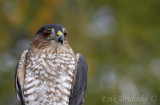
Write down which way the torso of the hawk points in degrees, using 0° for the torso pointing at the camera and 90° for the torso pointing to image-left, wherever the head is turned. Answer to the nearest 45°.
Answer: approximately 0°
